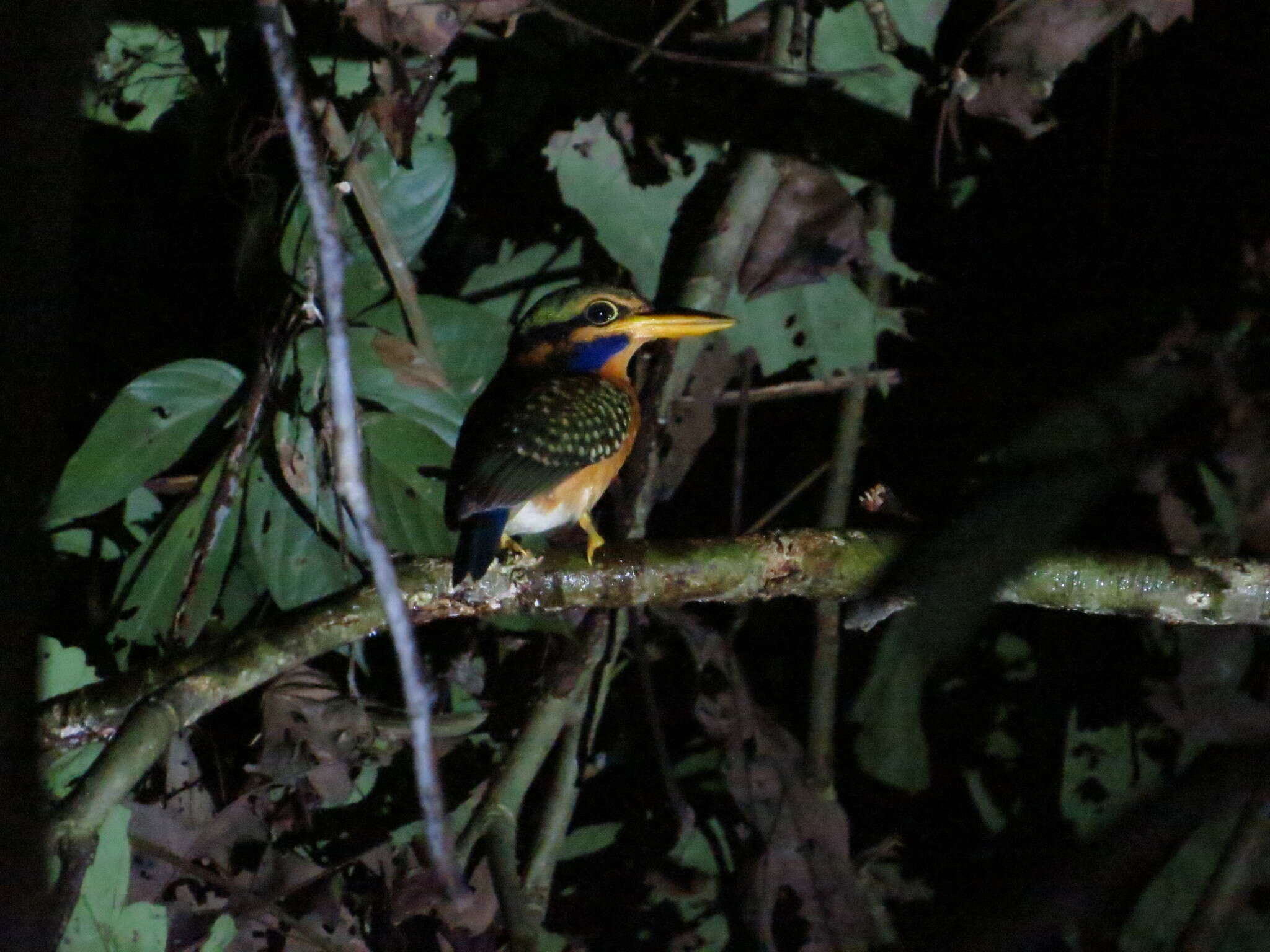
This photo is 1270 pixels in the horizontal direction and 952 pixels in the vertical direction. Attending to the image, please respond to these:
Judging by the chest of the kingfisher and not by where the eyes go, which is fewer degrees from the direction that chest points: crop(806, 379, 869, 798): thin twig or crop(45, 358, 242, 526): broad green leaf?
the thin twig

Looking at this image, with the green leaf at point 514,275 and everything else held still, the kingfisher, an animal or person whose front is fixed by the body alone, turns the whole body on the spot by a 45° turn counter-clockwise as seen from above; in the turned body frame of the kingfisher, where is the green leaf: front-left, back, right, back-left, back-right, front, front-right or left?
front-left

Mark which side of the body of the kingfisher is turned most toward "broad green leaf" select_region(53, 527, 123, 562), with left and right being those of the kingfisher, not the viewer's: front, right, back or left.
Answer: back

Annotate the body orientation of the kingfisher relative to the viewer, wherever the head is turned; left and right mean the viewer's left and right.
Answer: facing to the right of the viewer
